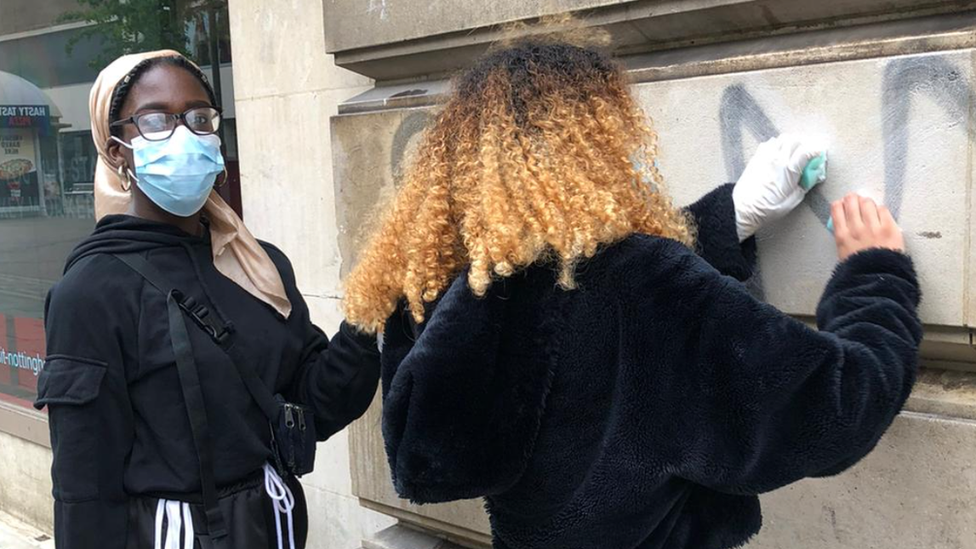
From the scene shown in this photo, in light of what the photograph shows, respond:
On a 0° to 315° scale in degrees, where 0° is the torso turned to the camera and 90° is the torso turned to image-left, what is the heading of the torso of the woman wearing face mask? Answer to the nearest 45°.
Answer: approximately 315°

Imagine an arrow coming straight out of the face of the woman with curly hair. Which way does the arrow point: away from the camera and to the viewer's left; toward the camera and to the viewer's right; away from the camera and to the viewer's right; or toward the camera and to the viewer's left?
away from the camera and to the viewer's right

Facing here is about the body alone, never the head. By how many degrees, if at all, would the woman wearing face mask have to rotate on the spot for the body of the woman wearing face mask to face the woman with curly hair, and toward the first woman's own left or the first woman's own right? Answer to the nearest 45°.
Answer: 0° — they already face them
